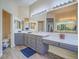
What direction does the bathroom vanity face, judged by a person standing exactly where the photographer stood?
facing the viewer and to the left of the viewer
